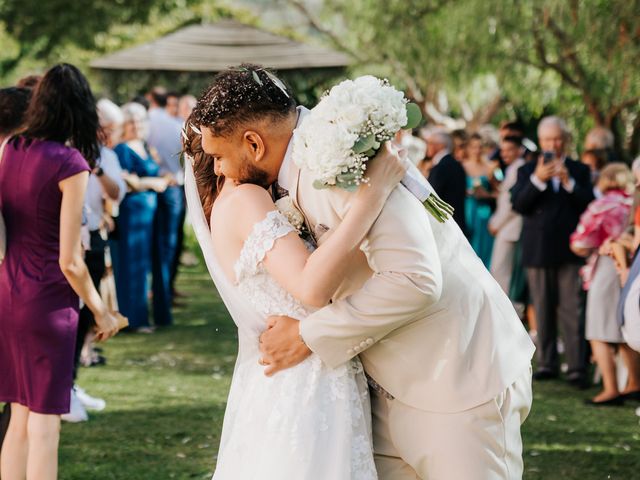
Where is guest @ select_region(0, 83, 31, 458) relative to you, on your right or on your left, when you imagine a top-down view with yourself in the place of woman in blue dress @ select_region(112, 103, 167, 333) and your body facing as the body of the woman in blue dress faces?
on your right

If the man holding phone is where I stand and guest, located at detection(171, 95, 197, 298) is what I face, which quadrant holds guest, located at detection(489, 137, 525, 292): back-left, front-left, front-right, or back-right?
front-right

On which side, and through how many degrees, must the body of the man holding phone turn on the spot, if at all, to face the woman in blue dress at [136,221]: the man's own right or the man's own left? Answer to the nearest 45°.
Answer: approximately 90° to the man's own right

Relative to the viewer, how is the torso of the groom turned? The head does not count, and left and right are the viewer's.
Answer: facing to the left of the viewer

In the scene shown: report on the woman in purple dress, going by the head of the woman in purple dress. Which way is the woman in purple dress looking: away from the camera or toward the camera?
away from the camera

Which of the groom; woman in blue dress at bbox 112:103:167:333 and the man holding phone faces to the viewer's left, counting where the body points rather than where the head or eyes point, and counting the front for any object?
the groom

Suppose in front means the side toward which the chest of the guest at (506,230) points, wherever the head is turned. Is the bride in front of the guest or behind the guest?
in front

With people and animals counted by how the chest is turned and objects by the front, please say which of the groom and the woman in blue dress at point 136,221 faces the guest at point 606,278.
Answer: the woman in blue dress

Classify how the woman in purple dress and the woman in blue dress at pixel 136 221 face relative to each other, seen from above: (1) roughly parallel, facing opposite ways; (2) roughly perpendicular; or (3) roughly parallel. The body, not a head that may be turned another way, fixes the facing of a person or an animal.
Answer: roughly perpendicular

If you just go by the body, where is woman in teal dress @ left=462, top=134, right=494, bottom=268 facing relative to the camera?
toward the camera

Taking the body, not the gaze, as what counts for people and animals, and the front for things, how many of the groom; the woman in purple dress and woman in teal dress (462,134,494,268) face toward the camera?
1

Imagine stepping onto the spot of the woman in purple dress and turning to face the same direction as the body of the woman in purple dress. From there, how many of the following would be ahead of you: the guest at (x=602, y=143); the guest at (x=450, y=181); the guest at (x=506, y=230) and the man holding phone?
4

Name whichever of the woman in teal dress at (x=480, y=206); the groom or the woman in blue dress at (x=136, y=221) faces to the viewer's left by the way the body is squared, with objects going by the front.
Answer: the groom

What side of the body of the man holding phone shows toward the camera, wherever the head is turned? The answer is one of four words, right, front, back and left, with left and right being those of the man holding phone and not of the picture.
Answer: front

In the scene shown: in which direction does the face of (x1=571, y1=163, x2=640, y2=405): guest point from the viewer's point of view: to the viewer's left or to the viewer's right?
to the viewer's left

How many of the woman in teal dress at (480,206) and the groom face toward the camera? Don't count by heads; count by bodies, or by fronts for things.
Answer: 1

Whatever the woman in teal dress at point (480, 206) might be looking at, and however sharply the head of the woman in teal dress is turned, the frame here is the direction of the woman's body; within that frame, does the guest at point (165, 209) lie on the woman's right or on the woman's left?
on the woman's right

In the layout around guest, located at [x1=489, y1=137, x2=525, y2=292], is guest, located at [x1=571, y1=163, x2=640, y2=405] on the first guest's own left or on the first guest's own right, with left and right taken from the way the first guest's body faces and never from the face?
on the first guest's own left

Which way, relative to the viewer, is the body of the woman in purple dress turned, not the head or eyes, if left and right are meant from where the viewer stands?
facing away from the viewer and to the right of the viewer

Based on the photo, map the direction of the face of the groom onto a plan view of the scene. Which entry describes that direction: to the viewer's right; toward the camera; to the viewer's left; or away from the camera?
to the viewer's left
